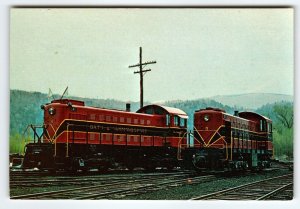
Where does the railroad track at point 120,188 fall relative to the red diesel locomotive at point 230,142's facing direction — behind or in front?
in front

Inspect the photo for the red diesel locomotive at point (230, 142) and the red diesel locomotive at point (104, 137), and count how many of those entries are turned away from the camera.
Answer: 0

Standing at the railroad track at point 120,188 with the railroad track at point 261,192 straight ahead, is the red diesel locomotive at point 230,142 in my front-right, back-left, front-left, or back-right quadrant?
front-left

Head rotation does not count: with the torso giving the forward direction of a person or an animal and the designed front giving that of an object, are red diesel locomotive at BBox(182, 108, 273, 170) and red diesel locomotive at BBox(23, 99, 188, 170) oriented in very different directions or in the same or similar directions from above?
same or similar directions

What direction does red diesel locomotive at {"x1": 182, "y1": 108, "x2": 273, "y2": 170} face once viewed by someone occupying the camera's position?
facing the viewer and to the left of the viewer

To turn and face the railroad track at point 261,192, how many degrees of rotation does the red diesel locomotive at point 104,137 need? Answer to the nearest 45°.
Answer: approximately 135° to its left
